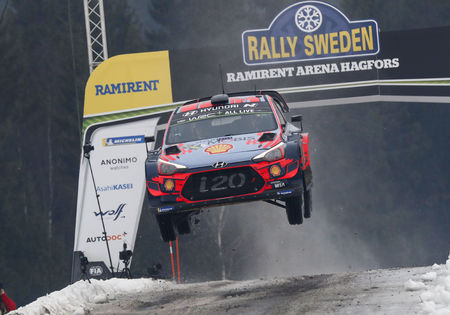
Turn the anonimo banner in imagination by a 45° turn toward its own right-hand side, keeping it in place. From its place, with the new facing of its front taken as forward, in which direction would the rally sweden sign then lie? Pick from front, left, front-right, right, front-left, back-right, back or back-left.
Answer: back-left

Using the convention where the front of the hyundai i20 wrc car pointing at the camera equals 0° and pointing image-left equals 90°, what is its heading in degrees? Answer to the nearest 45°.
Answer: approximately 0°

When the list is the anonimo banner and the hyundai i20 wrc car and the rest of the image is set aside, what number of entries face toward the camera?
2
